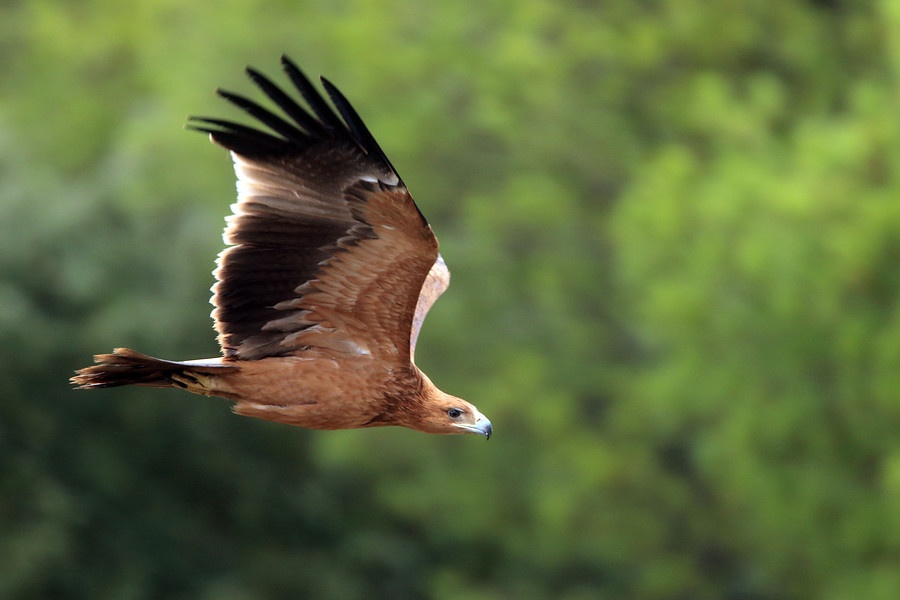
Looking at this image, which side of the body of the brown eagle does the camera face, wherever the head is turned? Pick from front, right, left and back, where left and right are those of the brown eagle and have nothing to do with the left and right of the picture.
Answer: right
